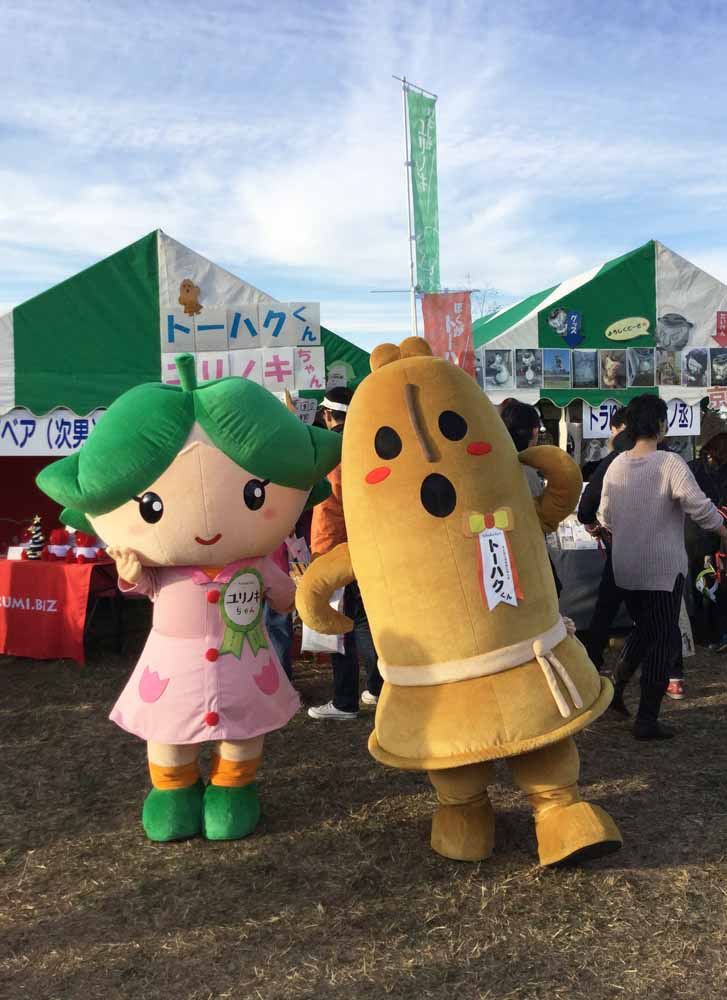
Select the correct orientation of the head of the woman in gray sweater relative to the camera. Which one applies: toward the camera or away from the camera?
away from the camera

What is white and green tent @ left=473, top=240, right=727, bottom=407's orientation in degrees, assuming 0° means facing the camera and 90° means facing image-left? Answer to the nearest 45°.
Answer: approximately 0°

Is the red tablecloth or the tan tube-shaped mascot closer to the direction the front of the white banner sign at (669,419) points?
the tan tube-shaped mascot

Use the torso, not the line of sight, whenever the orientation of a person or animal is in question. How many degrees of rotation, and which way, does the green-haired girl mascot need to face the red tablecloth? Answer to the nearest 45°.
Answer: approximately 180°

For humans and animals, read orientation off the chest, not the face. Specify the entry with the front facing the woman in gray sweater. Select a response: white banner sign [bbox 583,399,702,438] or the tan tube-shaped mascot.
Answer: the white banner sign

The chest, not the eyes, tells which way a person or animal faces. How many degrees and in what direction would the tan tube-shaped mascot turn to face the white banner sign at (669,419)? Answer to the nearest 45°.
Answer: approximately 180°

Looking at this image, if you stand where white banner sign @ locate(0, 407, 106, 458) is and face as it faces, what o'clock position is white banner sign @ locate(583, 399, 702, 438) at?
white banner sign @ locate(583, 399, 702, 438) is roughly at 9 o'clock from white banner sign @ locate(0, 407, 106, 458).

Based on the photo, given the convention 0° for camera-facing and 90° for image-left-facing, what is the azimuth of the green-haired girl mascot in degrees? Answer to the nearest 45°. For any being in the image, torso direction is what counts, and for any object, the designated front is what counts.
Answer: approximately 0°
